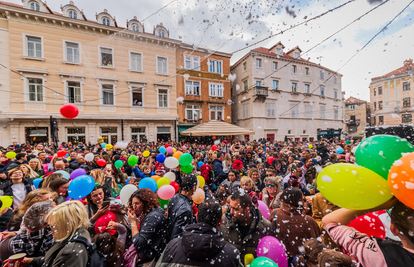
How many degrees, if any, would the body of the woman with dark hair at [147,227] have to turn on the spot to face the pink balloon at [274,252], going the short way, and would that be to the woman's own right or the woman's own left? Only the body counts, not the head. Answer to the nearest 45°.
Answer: approximately 135° to the woman's own left

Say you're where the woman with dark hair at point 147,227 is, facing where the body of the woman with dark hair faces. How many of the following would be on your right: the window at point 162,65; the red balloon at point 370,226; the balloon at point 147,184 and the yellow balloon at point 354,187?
2

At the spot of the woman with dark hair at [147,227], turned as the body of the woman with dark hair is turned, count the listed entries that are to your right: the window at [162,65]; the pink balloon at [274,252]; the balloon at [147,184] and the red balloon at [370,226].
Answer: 2

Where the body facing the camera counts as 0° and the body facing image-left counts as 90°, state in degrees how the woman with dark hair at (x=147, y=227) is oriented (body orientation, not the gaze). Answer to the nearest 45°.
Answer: approximately 90°

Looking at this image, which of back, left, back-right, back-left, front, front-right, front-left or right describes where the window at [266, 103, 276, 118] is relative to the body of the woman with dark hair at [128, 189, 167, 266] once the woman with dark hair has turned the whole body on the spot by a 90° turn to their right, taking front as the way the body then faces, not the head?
front-right

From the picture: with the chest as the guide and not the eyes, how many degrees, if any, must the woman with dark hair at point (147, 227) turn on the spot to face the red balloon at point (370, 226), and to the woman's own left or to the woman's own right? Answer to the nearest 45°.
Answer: approximately 135° to the woman's own left

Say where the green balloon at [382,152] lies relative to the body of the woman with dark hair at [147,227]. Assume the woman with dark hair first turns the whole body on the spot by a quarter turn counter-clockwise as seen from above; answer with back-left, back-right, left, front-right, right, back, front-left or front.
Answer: front-left

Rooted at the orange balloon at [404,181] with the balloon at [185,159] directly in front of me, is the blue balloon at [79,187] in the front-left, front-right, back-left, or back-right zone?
front-left

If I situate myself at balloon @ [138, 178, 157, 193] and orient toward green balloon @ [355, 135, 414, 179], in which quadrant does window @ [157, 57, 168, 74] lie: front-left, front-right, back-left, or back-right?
back-left

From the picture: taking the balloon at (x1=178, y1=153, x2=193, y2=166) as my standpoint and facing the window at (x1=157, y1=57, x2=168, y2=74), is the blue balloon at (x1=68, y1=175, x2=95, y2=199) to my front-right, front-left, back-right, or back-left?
back-left

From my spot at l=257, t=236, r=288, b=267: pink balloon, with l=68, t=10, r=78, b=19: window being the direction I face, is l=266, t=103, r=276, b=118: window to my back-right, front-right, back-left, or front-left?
front-right
